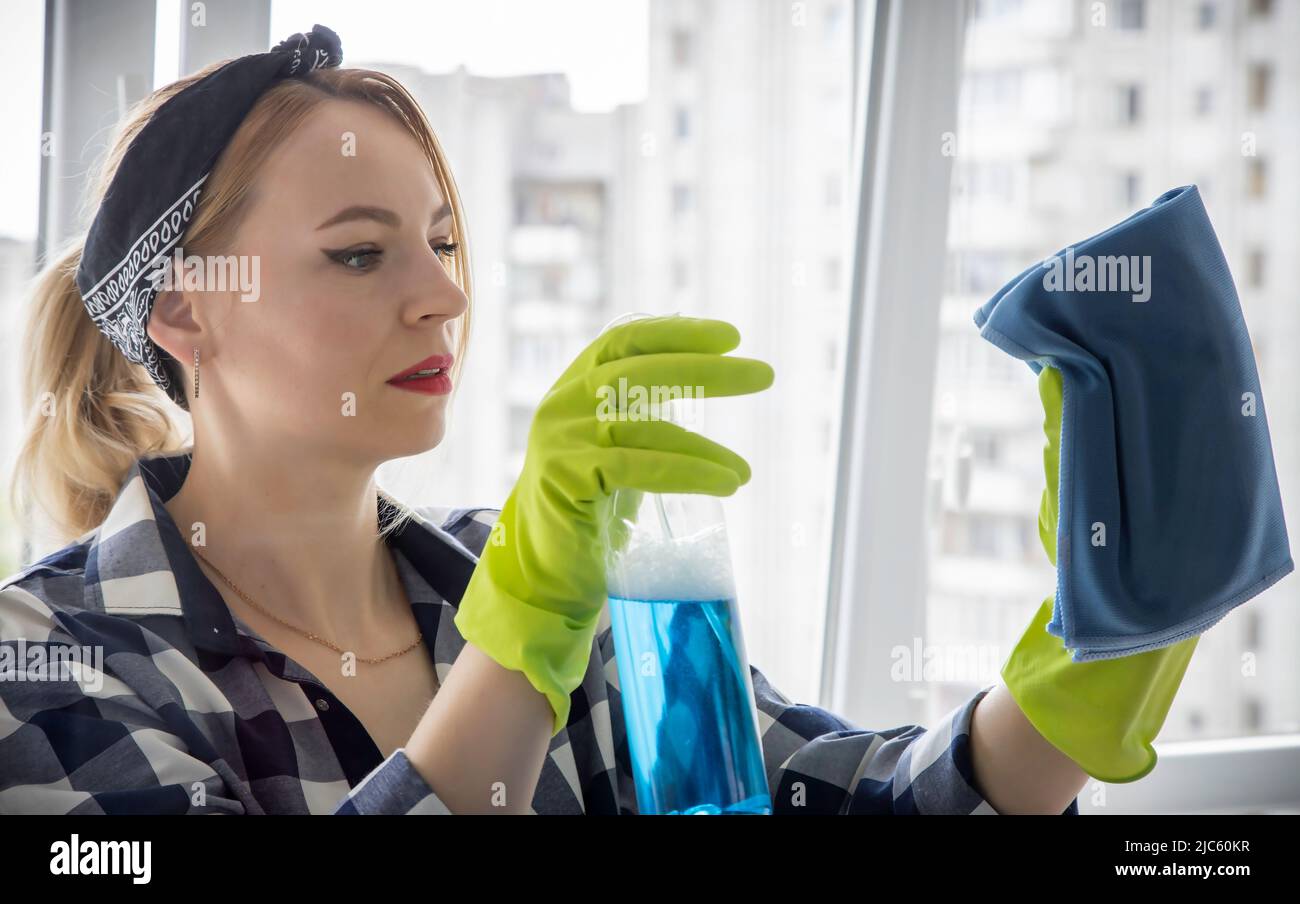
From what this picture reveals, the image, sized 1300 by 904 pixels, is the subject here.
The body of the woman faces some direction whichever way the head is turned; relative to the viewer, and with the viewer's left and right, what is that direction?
facing the viewer and to the right of the viewer

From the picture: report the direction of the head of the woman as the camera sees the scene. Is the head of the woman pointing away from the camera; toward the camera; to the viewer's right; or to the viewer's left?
to the viewer's right
